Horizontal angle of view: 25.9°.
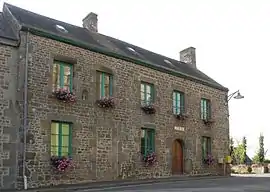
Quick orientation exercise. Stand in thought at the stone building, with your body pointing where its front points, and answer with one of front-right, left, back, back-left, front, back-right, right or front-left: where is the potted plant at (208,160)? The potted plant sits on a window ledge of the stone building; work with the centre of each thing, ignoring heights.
left

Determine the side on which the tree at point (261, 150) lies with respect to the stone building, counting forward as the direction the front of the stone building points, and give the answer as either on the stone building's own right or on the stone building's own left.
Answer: on the stone building's own left

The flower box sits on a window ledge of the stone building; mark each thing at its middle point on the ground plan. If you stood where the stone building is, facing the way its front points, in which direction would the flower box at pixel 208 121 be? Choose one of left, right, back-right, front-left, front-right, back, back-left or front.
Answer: left

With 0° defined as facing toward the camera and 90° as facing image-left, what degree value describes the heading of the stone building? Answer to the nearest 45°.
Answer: approximately 315°

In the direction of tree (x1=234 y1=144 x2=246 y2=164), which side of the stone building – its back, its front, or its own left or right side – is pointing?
left
